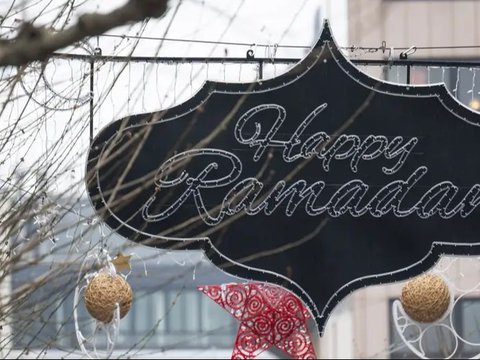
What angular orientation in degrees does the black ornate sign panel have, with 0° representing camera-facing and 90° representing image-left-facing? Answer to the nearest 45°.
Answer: approximately 0°
